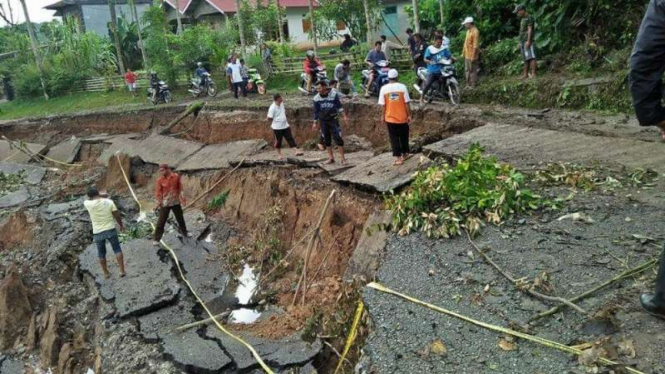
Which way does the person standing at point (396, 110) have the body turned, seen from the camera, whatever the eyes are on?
away from the camera

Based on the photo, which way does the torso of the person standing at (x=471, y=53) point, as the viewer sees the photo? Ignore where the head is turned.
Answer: to the viewer's left

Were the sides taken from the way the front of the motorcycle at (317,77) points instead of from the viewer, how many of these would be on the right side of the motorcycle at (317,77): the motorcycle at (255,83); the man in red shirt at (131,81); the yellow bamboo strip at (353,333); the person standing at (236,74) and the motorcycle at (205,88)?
4

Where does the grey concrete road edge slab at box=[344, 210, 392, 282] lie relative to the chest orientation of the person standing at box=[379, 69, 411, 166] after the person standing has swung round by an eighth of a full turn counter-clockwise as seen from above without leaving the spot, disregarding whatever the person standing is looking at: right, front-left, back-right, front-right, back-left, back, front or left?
back-left

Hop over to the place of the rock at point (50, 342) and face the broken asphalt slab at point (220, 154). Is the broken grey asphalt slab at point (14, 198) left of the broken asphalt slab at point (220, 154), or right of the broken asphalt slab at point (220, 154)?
left

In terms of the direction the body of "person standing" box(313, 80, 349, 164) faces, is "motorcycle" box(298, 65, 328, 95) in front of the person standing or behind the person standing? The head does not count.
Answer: behind

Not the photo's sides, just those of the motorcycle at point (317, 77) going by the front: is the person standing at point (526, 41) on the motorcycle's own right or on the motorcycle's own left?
on the motorcycle's own left

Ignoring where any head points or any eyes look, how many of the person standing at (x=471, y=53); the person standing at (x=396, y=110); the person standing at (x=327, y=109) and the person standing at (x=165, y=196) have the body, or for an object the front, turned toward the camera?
2

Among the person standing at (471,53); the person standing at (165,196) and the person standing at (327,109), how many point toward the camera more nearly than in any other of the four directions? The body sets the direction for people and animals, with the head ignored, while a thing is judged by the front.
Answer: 2
